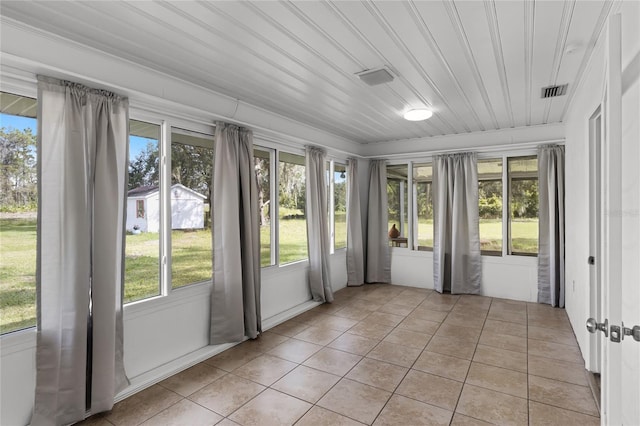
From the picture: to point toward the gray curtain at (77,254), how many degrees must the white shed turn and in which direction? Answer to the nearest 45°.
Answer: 0° — it already faces it

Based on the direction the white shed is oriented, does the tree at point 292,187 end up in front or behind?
behind

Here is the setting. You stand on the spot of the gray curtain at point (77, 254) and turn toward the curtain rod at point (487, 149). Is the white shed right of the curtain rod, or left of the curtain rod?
left

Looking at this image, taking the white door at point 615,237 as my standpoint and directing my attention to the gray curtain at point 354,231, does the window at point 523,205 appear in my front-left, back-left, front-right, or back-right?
front-right

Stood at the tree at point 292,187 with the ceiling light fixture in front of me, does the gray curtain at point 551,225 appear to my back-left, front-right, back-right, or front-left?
front-left

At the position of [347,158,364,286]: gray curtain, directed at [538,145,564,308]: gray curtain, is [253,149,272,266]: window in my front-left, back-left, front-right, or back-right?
back-right

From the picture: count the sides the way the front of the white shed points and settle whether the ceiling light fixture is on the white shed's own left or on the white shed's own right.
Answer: on the white shed's own left
